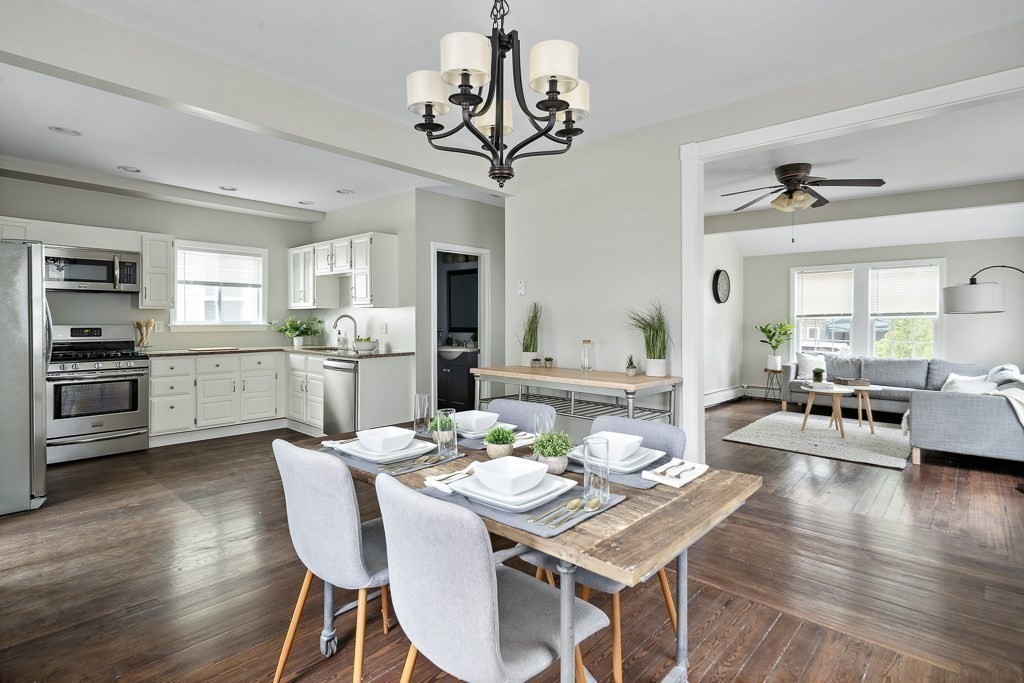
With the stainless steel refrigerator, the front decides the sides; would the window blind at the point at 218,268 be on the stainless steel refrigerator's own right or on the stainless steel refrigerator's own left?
on the stainless steel refrigerator's own left

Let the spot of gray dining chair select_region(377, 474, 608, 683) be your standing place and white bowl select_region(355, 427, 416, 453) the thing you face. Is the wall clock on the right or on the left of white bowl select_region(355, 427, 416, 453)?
right

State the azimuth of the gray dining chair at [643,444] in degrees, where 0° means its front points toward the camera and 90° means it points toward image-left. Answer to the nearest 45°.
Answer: approximately 45°

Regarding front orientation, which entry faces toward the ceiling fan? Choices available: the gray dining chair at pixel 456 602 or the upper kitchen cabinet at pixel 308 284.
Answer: the gray dining chair

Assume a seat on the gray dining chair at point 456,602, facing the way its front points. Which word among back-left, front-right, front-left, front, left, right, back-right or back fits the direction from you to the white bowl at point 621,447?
front

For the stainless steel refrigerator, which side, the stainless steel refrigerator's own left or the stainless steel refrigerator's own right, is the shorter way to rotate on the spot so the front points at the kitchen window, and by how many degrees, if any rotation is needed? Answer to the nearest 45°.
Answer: approximately 45° to the stainless steel refrigerator's own left

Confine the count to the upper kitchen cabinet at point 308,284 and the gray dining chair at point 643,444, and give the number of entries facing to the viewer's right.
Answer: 0

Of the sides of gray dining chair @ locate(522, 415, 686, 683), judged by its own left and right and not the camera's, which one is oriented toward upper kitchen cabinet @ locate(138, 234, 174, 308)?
right

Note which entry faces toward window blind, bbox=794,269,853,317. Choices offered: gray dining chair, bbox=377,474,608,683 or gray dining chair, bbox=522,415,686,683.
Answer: gray dining chair, bbox=377,474,608,683

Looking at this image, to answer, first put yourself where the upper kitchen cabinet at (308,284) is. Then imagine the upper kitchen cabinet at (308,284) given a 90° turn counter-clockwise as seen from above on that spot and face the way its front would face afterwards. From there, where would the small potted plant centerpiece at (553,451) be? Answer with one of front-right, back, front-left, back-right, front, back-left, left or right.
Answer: front-right

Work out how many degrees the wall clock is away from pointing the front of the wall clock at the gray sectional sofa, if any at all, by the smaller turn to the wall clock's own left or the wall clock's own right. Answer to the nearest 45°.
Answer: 0° — it already faces it

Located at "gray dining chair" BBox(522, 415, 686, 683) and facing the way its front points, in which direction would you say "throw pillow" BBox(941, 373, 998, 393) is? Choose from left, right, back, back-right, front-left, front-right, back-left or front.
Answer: back

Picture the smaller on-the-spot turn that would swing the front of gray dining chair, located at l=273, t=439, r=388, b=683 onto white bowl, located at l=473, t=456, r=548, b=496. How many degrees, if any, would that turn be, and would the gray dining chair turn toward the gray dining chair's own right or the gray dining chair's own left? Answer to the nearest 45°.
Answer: approximately 90° to the gray dining chair's own right

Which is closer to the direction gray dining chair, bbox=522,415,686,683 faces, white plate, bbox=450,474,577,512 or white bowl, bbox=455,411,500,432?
the white plate

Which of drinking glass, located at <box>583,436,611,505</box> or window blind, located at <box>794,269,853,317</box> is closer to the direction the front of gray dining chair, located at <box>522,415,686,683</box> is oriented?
the drinking glass

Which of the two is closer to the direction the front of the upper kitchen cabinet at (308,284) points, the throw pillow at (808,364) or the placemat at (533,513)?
the placemat

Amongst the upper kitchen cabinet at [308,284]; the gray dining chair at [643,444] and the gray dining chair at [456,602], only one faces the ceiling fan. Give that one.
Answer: the gray dining chair at [456,602]
